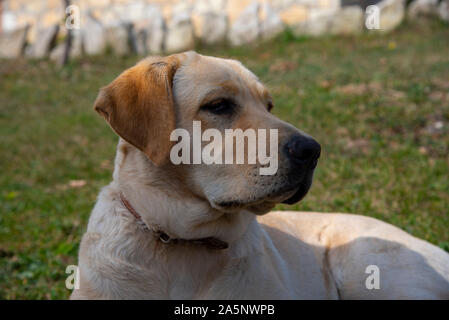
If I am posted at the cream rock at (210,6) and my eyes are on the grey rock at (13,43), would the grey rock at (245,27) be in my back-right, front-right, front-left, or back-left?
back-left

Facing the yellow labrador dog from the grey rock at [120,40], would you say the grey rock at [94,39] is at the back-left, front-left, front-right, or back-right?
back-right

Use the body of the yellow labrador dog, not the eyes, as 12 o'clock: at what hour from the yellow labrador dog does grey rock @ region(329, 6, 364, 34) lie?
The grey rock is roughly at 5 o'clock from the yellow labrador dog.

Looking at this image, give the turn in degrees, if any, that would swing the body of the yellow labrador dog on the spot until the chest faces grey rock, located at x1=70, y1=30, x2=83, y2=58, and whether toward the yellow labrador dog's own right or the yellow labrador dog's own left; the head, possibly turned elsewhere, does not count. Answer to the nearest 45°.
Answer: approximately 135° to the yellow labrador dog's own right

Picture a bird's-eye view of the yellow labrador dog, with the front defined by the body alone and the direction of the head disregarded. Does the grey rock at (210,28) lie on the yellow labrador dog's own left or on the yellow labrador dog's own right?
on the yellow labrador dog's own right

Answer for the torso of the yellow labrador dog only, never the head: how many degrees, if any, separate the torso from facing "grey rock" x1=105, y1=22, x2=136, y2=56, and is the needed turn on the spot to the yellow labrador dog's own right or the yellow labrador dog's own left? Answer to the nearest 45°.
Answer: approximately 135° to the yellow labrador dog's own right

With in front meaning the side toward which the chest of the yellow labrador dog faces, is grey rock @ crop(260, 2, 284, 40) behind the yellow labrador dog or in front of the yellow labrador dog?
behind

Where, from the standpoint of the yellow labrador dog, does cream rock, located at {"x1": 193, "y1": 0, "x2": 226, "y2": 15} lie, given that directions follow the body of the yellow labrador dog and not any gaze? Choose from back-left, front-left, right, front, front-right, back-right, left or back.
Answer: back-right

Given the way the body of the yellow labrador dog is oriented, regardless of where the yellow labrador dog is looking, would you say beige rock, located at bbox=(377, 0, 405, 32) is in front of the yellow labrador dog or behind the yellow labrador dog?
behind

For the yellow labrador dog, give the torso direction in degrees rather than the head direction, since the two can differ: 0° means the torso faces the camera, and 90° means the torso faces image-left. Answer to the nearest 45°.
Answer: approximately 45°

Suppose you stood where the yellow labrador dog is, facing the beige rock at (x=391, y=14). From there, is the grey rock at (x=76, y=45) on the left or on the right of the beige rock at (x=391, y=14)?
left

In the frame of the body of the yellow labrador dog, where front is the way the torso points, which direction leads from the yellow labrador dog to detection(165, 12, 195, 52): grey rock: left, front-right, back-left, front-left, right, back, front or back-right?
back-right
